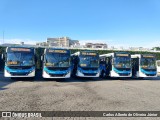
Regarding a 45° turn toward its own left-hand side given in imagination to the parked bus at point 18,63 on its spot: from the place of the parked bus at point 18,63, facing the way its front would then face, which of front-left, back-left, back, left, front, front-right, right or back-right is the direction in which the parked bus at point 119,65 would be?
front-left

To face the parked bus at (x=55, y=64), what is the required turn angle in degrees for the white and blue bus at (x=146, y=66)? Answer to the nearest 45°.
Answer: approximately 90° to its right

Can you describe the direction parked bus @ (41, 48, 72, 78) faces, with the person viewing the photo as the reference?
facing the viewer

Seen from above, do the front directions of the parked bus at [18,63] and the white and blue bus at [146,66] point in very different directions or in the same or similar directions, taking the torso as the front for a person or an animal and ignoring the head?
same or similar directions

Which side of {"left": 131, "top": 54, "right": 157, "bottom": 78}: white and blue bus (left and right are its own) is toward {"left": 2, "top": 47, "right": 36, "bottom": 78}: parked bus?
right

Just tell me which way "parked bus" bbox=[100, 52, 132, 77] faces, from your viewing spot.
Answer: facing the viewer and to the right of the viewer

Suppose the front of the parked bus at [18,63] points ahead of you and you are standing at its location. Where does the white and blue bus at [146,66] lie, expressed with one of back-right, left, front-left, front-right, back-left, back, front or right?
left

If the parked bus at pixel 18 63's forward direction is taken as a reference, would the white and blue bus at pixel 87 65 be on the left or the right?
on its left

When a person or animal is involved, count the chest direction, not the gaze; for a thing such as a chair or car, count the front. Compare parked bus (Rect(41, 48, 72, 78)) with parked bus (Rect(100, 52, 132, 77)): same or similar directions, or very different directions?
same or similar directions

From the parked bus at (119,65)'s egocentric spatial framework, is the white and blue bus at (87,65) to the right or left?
on its right

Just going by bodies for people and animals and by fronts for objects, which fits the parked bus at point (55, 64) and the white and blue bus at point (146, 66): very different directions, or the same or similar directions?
same or similar directions

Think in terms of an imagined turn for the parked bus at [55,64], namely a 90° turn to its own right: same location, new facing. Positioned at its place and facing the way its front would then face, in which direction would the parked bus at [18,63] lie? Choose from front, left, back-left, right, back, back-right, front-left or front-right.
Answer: front

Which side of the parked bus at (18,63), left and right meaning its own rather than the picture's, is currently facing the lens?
front

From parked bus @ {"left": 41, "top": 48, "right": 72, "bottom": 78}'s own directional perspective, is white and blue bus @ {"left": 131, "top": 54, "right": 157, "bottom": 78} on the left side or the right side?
on its left
